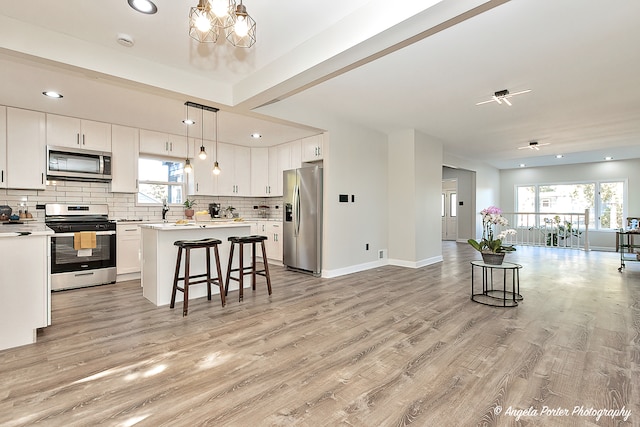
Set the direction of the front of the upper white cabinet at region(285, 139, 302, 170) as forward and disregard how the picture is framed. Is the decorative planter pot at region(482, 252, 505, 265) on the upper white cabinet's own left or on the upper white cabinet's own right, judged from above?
on the upper white cabinet's own left

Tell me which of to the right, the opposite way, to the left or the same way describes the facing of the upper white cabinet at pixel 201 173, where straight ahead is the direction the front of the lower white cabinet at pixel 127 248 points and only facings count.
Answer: the same way

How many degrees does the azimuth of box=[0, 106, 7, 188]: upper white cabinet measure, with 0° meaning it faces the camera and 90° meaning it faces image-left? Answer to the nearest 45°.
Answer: approximately 0°

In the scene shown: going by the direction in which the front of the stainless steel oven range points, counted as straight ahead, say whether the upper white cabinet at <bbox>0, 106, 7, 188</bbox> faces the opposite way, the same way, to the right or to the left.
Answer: the same way

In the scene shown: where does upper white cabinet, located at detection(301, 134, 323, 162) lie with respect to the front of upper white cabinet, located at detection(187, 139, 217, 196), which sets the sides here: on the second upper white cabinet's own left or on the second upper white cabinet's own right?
on the second upper white cabinet's own left

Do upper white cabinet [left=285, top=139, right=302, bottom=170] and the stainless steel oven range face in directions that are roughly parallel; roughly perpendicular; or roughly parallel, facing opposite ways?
roughly perpendicular

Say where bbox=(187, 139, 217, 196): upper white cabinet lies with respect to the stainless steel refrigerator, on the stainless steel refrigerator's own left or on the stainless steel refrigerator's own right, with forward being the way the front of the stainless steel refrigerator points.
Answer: on the stainless steel refrigerator's own right

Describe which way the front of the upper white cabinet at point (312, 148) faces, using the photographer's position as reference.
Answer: facing the viewer and to the left of the viewer

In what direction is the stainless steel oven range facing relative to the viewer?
toward the camera

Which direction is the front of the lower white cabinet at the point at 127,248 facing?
toward the camera

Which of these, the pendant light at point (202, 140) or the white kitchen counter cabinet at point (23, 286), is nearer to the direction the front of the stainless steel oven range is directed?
the white kitchen counter cabinet

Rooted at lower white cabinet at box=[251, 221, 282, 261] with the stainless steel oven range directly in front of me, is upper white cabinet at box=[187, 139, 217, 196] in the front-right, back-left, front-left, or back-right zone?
front-right

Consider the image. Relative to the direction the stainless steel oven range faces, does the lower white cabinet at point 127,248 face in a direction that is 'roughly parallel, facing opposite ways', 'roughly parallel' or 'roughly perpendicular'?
roughly parallel

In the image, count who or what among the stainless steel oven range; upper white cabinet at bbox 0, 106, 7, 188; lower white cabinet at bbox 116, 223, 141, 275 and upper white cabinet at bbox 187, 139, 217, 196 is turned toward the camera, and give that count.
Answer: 4

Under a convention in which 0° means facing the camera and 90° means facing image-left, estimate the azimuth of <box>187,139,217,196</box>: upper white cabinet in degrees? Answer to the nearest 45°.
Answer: approximately 0°
